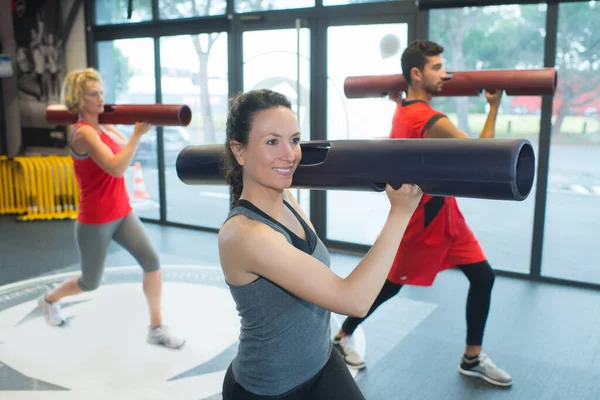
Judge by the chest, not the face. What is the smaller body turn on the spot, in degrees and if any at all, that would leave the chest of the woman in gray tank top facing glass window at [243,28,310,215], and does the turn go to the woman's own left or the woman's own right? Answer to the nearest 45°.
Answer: approximately 135° to the woman's own left

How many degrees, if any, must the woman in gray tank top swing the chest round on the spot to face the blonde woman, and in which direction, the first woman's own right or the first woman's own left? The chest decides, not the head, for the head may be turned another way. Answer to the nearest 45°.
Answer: approximately 180°

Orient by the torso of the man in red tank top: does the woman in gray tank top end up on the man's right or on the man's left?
on the man's right
